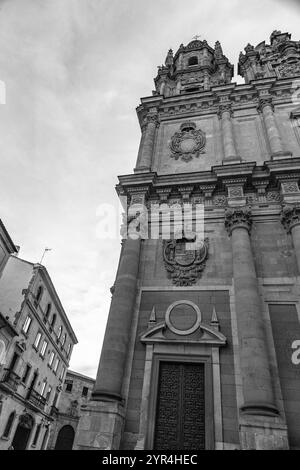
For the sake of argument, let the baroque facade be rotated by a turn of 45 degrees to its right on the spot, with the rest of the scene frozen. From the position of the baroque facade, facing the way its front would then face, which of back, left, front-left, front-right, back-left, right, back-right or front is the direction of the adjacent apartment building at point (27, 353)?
right

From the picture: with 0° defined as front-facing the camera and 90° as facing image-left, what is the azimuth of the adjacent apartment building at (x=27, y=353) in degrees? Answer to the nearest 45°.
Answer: approximately 315°

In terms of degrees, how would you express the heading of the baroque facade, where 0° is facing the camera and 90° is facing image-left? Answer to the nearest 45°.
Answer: approximately 0°
